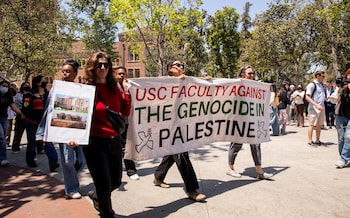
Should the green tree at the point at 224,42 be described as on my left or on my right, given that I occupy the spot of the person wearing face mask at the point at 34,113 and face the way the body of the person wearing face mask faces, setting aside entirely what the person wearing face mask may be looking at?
on my left

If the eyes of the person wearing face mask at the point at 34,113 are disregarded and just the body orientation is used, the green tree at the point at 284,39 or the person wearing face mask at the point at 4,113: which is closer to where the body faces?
the green tree

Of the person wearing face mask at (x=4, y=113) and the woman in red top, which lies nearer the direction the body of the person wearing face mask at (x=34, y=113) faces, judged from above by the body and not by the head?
the woman in red top

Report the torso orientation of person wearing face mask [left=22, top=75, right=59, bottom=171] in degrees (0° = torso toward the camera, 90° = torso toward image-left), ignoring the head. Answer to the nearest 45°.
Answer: approximately 315°

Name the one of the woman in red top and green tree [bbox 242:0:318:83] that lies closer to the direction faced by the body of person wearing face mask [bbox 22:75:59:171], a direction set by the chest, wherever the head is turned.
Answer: the woman in red top

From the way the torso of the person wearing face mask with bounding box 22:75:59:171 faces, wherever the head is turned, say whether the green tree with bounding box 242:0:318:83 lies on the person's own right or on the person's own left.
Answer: on the person's own left
